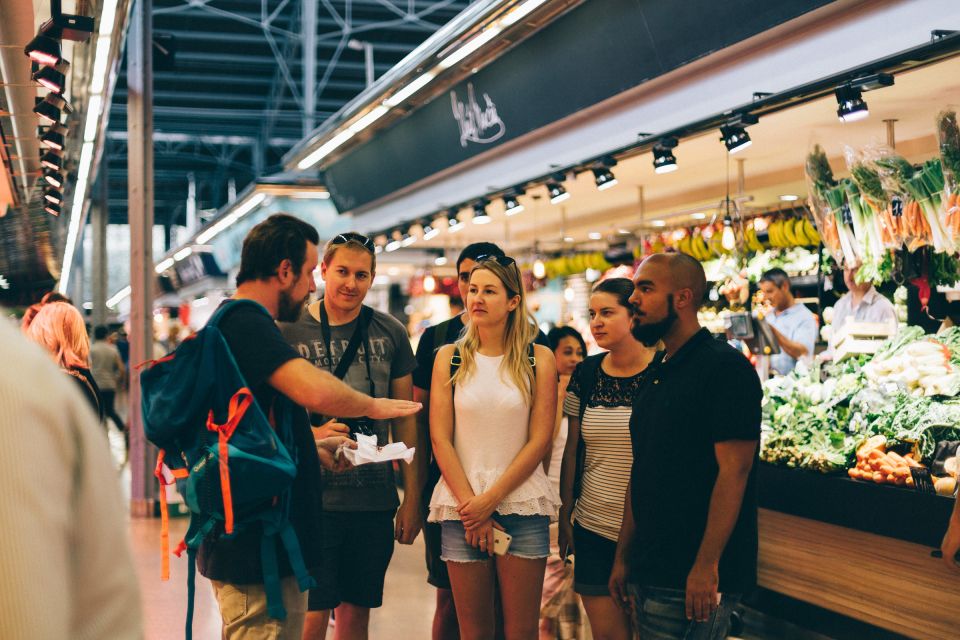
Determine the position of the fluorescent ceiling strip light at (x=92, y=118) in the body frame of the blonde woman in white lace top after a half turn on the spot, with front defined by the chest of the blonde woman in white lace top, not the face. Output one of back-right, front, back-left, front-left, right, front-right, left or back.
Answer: front-left

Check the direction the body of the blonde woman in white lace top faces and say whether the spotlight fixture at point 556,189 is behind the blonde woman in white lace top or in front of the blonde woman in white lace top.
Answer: behind

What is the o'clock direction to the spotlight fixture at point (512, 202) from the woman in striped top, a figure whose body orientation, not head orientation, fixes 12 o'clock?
The spotlight fixture is roughly at 4 o'clock from the woman in striped top.

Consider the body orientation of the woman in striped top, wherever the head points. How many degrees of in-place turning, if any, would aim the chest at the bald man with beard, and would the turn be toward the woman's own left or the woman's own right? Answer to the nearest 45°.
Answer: approximately 90° to the woman's own left

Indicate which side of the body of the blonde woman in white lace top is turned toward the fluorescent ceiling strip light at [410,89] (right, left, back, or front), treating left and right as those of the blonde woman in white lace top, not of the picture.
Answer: back

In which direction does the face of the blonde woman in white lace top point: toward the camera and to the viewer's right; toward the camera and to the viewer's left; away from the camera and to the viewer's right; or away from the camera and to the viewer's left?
toward the camera and to the viewer's left

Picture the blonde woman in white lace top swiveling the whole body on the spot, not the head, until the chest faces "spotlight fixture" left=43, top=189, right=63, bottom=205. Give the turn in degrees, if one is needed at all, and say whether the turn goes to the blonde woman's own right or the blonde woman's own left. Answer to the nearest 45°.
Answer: approximately 135° to the blonde woman's own right

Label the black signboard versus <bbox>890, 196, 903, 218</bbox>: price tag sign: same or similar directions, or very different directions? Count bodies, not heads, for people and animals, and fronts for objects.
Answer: same or similar directions

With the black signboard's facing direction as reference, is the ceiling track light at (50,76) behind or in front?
in front

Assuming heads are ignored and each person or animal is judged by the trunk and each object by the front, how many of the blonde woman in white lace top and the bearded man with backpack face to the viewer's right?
1

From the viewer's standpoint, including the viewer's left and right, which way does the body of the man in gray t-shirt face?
facing the viewer

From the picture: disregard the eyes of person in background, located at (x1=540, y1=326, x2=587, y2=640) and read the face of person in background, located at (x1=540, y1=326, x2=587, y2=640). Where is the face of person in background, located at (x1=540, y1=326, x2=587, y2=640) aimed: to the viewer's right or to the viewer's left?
to the viewer's left

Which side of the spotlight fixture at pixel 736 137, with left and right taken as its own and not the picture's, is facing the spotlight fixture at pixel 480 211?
back

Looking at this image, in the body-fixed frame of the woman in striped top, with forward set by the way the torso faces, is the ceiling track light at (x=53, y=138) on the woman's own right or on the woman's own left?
on the woman's own right

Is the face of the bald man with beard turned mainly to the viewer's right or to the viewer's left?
to the viewer's left
